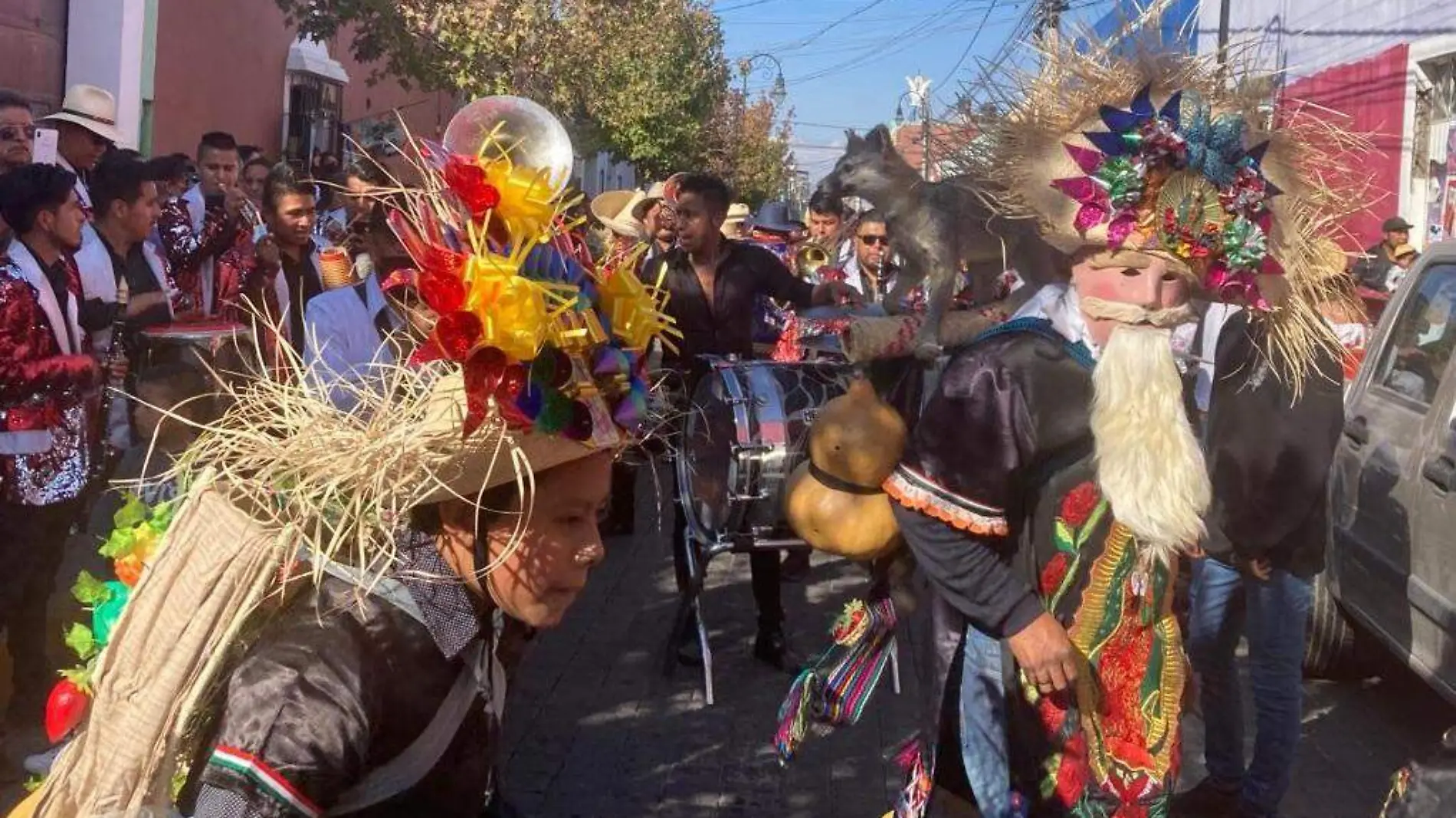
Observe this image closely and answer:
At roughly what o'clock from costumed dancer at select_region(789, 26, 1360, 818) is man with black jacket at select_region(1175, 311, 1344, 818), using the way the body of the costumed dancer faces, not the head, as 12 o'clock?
The man with black jacket is roughly at 8 o'clock from the costumed dancer.

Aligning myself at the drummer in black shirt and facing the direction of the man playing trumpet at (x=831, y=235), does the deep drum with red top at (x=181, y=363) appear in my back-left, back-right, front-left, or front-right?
back-left

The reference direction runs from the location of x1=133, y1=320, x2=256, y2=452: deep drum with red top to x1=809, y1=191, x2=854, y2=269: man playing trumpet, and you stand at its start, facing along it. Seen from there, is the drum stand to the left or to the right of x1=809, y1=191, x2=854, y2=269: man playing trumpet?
right

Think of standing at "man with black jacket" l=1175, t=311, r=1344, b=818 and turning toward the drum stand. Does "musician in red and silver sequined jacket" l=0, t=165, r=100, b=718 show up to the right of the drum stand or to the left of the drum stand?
left

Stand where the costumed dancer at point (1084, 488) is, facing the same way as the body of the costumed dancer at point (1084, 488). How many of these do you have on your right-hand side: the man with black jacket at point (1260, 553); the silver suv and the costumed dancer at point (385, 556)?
1

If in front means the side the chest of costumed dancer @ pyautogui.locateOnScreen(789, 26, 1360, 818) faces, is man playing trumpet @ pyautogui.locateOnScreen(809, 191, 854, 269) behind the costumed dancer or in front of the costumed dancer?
behind

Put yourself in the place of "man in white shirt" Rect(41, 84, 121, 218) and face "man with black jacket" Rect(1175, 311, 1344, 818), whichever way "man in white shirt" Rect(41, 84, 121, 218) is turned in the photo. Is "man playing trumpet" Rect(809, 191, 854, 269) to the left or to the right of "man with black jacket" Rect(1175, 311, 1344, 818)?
left

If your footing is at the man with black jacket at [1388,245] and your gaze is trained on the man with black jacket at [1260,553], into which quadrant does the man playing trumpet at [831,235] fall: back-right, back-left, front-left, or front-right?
front-right

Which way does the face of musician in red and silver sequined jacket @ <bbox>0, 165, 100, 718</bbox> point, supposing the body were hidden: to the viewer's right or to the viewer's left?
to the viewer's right
